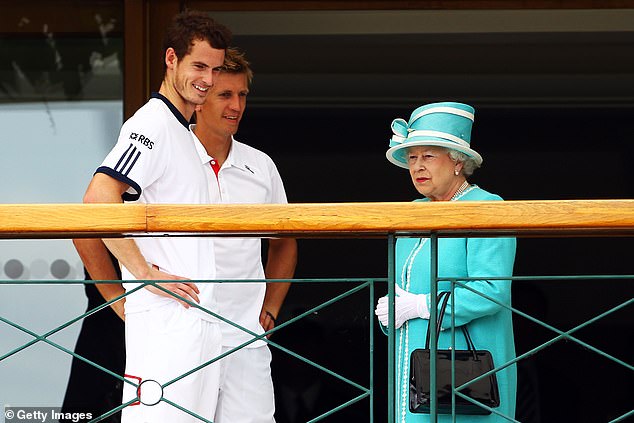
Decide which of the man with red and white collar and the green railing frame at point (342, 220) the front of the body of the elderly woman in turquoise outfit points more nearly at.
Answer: the green railing frame

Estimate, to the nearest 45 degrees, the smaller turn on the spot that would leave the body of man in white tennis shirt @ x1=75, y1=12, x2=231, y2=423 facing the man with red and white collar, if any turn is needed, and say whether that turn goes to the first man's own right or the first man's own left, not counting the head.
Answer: approximately 90° to the first man's own left

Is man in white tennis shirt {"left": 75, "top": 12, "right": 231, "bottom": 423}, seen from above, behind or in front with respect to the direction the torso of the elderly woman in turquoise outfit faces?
in front

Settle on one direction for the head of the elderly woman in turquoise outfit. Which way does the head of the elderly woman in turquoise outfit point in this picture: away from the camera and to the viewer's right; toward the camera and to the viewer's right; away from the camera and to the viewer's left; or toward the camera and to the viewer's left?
toward the camera and to the viewer's left

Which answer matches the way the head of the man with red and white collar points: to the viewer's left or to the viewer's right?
to the viewer's right

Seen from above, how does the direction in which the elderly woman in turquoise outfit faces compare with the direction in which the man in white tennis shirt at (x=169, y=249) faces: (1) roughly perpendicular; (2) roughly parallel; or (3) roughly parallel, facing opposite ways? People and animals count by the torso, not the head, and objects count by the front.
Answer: roughly perpendicular

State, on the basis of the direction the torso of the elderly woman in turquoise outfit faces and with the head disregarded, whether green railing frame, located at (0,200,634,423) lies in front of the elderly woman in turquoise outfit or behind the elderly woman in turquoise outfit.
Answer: in front

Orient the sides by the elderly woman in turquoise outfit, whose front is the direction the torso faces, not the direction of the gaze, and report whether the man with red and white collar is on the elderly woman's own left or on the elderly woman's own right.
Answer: on the elderly woman's own right

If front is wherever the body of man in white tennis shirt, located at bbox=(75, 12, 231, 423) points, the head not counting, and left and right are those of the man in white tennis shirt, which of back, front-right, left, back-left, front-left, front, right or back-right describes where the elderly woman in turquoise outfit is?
front-left

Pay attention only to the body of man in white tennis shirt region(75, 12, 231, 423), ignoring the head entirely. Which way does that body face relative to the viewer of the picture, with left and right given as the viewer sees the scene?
facing the viewer and to the right of the viewer

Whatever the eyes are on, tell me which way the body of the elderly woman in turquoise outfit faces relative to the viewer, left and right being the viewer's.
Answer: facing the viewer and to the left of the viewer

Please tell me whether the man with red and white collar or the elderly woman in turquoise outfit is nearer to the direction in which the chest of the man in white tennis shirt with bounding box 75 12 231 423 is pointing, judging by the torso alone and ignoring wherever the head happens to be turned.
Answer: the elderly woman in turquoise outfit

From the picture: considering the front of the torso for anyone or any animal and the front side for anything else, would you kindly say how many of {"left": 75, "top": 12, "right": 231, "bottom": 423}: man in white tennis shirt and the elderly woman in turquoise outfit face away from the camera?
0
